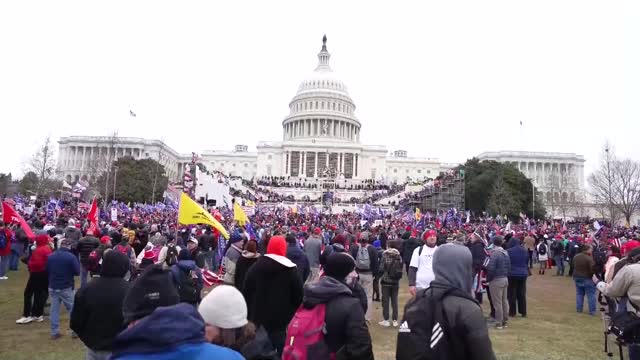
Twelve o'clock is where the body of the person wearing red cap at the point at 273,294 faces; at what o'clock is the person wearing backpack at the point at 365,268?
The person wearing backpack is roughly at 1 o'clock from the person wearing red cap.

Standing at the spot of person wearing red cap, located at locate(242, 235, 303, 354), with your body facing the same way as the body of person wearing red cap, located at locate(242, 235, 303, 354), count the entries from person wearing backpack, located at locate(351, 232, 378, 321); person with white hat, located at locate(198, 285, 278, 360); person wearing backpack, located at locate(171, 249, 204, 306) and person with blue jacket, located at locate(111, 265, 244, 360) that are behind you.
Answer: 2

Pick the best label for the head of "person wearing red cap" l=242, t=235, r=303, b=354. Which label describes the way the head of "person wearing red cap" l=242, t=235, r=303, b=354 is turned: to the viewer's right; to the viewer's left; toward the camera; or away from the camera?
away from the camera

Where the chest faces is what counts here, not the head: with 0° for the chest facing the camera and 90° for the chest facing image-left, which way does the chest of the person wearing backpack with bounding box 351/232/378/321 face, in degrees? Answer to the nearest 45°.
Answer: approximately 180°

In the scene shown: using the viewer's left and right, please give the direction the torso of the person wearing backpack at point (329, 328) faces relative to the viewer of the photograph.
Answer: facing away from the viewer and to the right of the viewer

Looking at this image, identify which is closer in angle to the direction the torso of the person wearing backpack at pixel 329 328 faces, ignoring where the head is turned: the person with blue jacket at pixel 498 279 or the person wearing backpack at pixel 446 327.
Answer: the person with blue jacket

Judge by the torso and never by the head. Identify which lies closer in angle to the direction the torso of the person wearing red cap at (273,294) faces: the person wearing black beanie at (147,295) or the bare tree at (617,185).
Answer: the bare tree

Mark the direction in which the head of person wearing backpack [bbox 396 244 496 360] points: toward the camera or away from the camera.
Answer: away from the camera

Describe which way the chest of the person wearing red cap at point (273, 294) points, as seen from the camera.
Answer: away from the camera

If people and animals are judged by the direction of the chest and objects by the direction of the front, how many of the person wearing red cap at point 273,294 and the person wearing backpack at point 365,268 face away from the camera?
2

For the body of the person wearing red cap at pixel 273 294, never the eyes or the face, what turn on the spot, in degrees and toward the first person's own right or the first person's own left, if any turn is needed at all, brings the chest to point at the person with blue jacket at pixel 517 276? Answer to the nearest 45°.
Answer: approximately 45° to the first person's own right

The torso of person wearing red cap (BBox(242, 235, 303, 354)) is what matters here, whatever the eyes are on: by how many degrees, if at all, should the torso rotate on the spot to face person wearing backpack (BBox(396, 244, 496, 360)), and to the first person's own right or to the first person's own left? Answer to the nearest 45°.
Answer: approximately 135° to the first person's own right

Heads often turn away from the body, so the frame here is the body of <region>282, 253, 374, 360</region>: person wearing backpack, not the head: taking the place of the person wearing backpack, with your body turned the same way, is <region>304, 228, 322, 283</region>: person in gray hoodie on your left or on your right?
on your left
